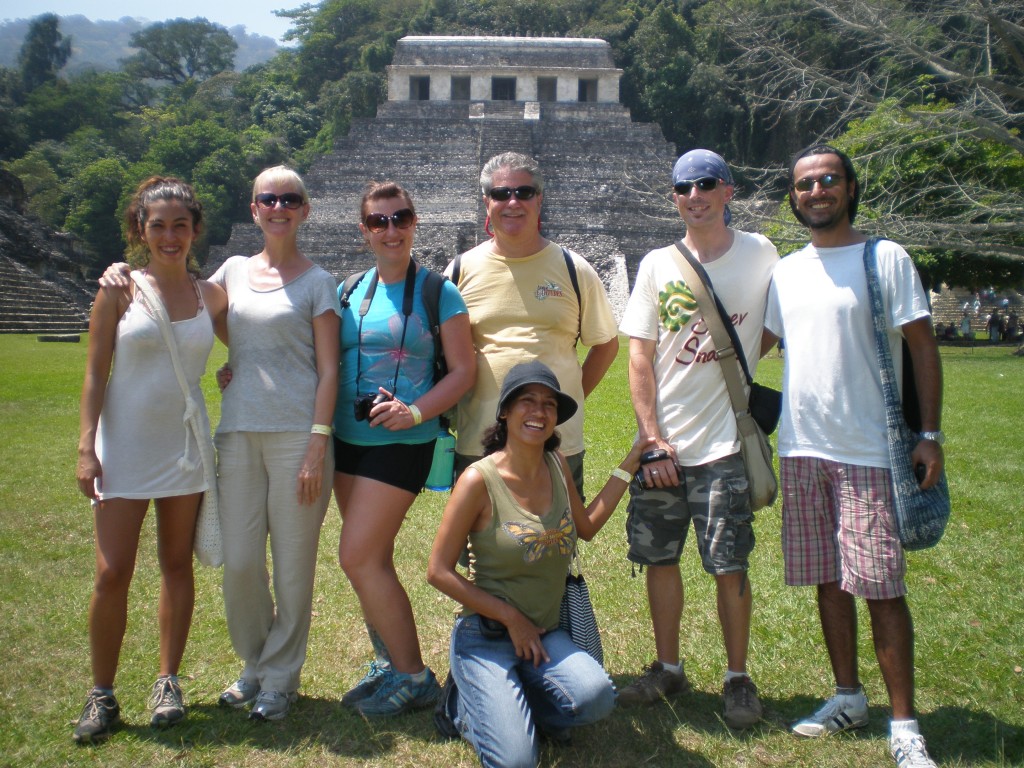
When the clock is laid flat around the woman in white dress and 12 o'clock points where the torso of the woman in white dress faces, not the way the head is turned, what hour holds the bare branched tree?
The bare branched tree is roughly at 8 o'clock from the woman in white dress.

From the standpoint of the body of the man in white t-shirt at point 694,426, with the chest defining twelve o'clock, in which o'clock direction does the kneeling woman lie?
The kneeling woman is roughly at 2 o'clock from the man in white t-shirt.

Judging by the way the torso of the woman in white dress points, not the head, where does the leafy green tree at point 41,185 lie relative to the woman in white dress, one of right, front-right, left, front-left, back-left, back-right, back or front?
back

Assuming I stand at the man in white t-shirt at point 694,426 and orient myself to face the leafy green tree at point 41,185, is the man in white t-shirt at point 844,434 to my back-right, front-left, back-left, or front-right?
back-right

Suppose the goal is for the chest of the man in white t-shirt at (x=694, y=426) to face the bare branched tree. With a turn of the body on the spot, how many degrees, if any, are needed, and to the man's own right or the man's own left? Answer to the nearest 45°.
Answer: approximately 180°

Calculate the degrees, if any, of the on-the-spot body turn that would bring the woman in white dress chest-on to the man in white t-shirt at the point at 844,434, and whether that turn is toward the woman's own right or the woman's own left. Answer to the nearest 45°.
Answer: approximately 45° to the woman's own left

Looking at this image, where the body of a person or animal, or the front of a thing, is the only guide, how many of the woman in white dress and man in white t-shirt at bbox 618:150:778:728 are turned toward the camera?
2

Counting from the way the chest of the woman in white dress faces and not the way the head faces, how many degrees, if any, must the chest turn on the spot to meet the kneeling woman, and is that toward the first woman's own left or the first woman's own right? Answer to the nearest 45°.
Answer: approximately 45° to the first woman's own left

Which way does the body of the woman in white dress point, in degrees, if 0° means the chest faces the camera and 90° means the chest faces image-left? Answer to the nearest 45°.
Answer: approximately 0°

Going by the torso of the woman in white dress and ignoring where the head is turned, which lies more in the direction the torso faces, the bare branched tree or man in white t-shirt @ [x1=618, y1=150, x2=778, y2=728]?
the man in white t-shirt
